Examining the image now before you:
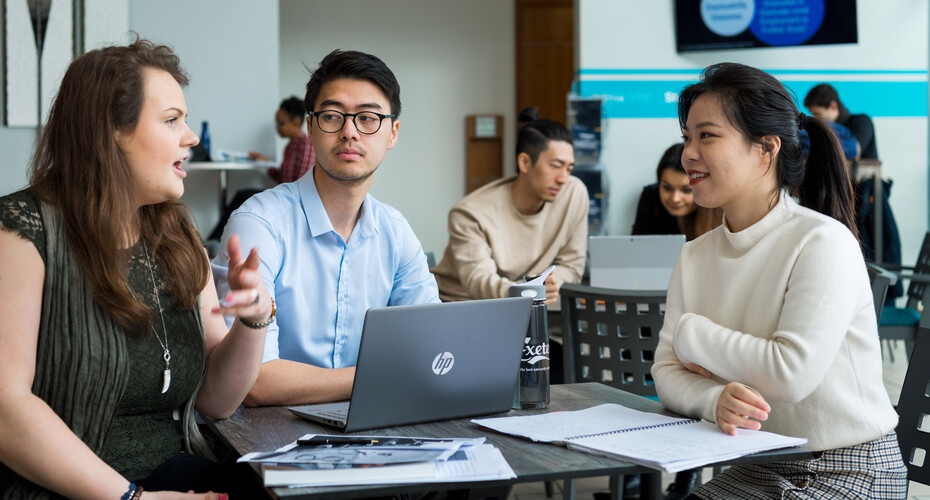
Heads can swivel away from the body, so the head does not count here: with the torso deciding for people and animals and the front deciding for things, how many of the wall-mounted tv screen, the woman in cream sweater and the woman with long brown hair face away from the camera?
0

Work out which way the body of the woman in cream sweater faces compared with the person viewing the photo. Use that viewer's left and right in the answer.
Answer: facing the viewer and to the left of the viewer

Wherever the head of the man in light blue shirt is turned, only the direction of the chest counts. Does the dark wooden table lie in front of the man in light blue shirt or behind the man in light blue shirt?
in front

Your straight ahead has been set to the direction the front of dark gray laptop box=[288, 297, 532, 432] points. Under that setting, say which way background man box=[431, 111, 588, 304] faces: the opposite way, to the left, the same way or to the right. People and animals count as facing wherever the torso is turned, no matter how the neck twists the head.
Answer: the opposite way

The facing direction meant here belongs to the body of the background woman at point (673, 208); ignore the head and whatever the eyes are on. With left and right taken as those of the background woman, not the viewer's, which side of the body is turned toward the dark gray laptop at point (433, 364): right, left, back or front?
front

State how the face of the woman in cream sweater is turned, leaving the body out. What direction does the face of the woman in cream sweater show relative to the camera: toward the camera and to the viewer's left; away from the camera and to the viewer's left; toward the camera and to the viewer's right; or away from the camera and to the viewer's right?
toward the camera and to the viewer's left

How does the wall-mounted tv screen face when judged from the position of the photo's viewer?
facing the viewer

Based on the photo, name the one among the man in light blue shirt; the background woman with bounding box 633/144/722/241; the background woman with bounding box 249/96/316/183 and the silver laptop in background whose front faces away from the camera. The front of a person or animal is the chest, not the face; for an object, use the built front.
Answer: the silver laptop in background

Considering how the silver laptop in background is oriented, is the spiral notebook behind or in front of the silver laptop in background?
behind

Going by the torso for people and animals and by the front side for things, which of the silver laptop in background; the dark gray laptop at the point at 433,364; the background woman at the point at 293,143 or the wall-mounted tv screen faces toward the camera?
the wall-mounted tv screen

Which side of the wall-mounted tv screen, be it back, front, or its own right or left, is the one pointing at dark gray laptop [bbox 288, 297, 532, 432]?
front

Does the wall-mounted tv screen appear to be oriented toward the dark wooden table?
yes

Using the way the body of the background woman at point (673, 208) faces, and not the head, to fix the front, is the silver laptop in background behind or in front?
in front

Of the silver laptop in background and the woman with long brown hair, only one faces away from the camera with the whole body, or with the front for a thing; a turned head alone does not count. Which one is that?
the silver laptop in background

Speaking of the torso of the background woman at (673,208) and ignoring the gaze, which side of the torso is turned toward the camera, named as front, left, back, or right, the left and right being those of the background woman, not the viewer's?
front
